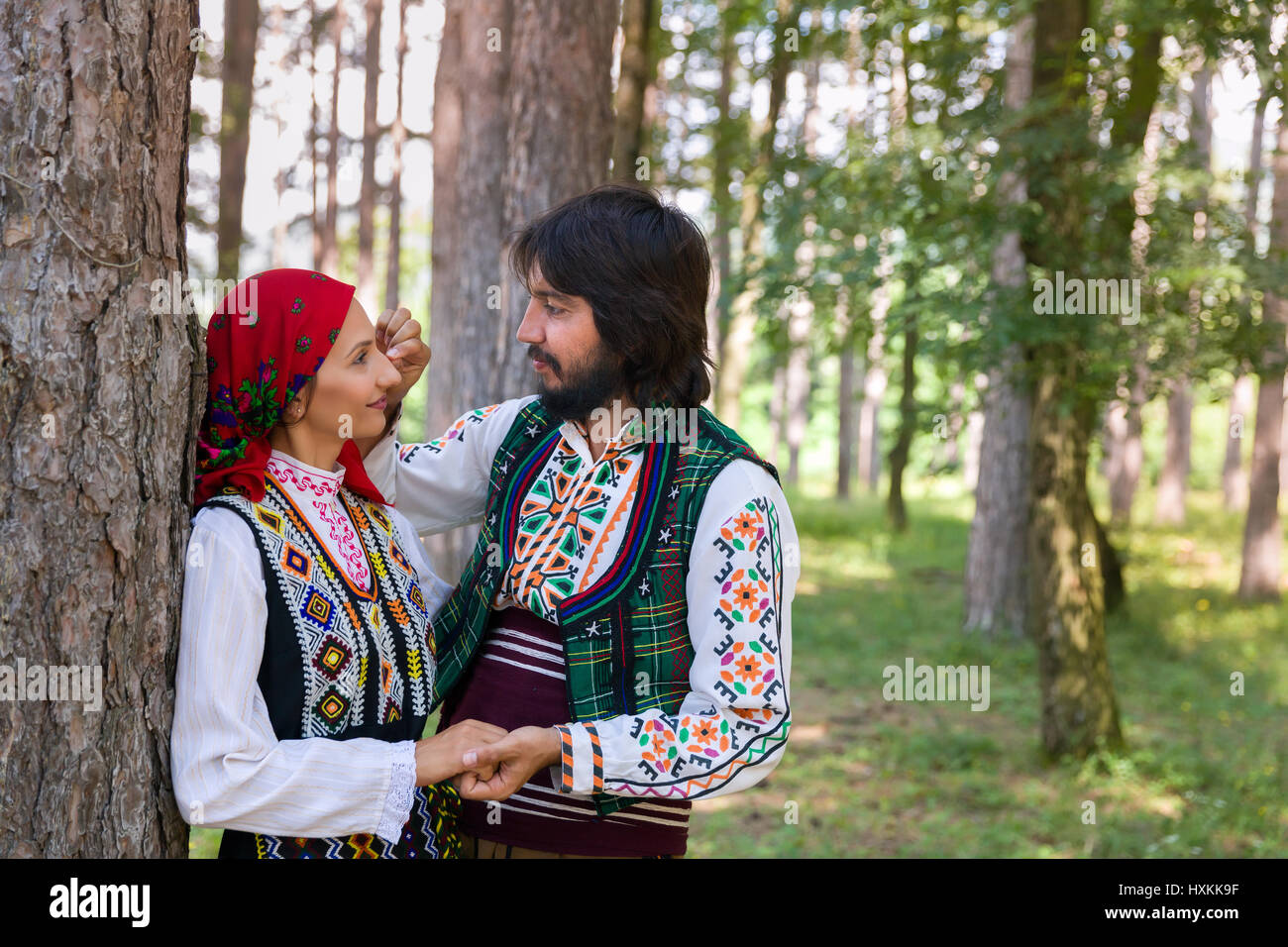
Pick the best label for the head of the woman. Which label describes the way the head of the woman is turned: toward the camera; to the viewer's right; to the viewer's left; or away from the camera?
to the viewer's right

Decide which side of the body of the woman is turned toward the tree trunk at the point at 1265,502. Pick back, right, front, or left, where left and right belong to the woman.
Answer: left

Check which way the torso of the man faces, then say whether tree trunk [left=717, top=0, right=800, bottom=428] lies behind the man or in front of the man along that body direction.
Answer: behind

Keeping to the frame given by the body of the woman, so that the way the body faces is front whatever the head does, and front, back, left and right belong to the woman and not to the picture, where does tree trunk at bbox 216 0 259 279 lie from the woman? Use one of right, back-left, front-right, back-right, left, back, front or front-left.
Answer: back-left

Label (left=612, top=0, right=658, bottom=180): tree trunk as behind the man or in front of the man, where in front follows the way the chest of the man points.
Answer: behind

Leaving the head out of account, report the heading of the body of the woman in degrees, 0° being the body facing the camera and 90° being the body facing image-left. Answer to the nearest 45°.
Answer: approximately 315°

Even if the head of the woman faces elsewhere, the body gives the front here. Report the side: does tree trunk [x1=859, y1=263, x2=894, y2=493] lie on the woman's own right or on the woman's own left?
on the woman's own left

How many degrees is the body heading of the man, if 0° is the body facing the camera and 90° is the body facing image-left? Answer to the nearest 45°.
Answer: approximately 45°

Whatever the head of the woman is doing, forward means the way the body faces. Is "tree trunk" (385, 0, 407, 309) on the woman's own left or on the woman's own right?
on the woman's own left

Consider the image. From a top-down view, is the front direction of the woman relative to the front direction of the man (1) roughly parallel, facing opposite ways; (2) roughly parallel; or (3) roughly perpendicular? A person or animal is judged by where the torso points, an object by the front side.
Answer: roughly perpendicular

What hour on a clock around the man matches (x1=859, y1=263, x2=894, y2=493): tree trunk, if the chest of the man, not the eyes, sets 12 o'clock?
The tree trunk is roughly at 5 o'clock from the man.

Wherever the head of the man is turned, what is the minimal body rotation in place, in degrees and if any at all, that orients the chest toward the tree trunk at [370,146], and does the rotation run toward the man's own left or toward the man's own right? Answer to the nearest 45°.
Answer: approximately 135° to the man's own right
